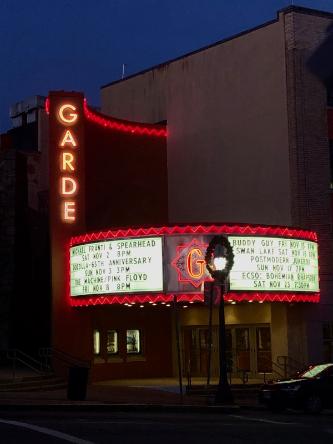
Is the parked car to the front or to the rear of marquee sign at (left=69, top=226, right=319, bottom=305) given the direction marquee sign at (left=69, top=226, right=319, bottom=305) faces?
to the front

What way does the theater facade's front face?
toward the camera

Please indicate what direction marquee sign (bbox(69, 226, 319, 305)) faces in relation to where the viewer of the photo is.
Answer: facing the viewer

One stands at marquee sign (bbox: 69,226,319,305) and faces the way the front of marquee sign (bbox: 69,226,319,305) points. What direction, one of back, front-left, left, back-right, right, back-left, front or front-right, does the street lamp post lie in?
front

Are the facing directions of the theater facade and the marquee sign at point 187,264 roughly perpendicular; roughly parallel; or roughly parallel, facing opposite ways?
roughly parallel

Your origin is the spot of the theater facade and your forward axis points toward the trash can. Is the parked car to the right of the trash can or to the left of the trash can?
left

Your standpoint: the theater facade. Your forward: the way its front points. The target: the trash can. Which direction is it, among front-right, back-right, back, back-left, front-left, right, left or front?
front

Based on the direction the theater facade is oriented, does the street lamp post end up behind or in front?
in front

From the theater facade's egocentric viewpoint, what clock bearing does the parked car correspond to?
The parked car is roughly at 11 o'clock from the theater facade.

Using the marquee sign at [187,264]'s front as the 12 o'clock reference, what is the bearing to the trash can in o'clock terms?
The trash can is roughly at 1 o'clock from the marquee sign.
